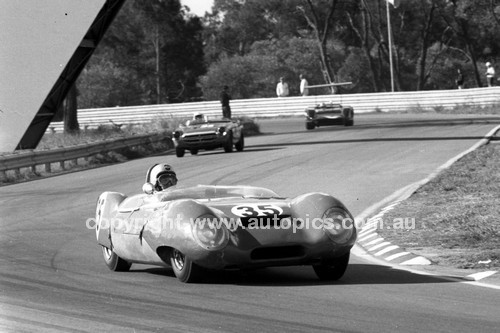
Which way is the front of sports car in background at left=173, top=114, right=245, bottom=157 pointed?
toward the camera

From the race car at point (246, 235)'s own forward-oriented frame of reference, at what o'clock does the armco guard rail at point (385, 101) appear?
The armco guard rail is roughly at 8 o'clock from the race car.

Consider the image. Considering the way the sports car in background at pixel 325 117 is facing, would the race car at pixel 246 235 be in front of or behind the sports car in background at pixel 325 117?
in front

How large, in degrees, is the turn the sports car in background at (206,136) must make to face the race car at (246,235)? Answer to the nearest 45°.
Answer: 0° — it already faces it

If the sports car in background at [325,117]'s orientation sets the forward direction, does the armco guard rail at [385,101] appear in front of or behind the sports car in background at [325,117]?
behind

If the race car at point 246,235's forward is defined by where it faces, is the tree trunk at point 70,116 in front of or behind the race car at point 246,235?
behind

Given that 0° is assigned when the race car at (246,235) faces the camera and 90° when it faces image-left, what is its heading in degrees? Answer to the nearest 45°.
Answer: approximately 315°

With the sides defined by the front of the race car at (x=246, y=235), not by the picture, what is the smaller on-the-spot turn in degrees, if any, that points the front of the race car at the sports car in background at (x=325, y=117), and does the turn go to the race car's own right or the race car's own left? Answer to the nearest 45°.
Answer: approximately 135° to the race car's own left

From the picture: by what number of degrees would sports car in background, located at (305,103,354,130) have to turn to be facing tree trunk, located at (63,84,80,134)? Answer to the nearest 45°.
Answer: approximately 90° to its right

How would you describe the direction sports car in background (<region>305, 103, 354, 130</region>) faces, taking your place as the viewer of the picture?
facing the viewer

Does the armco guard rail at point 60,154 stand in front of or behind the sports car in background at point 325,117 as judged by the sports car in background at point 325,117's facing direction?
in front

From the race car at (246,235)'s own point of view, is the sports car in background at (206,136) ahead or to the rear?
to the rear

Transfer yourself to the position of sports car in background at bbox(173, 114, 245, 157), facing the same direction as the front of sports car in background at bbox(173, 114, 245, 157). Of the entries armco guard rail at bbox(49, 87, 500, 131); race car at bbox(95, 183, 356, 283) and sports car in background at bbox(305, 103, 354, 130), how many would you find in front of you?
1
